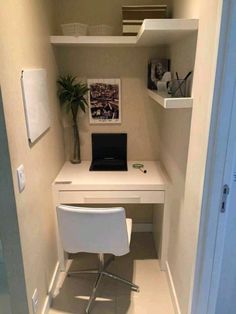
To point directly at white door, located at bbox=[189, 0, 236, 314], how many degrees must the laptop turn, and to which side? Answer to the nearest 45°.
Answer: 0° — it already faces it

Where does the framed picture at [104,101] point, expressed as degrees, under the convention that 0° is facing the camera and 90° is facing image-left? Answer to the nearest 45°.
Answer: approximately 0°

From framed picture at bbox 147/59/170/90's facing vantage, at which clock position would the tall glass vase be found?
The tall glass vase is roughly at 3 o'clock from the framed picture.

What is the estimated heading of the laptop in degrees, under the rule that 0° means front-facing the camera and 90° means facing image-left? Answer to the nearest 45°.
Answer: approximately 0°

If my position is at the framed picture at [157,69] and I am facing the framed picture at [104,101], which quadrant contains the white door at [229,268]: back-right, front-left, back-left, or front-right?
back-left

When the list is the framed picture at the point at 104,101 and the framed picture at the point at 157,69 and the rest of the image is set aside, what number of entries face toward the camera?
2

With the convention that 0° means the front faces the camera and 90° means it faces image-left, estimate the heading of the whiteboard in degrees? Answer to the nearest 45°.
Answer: approximately 315°
